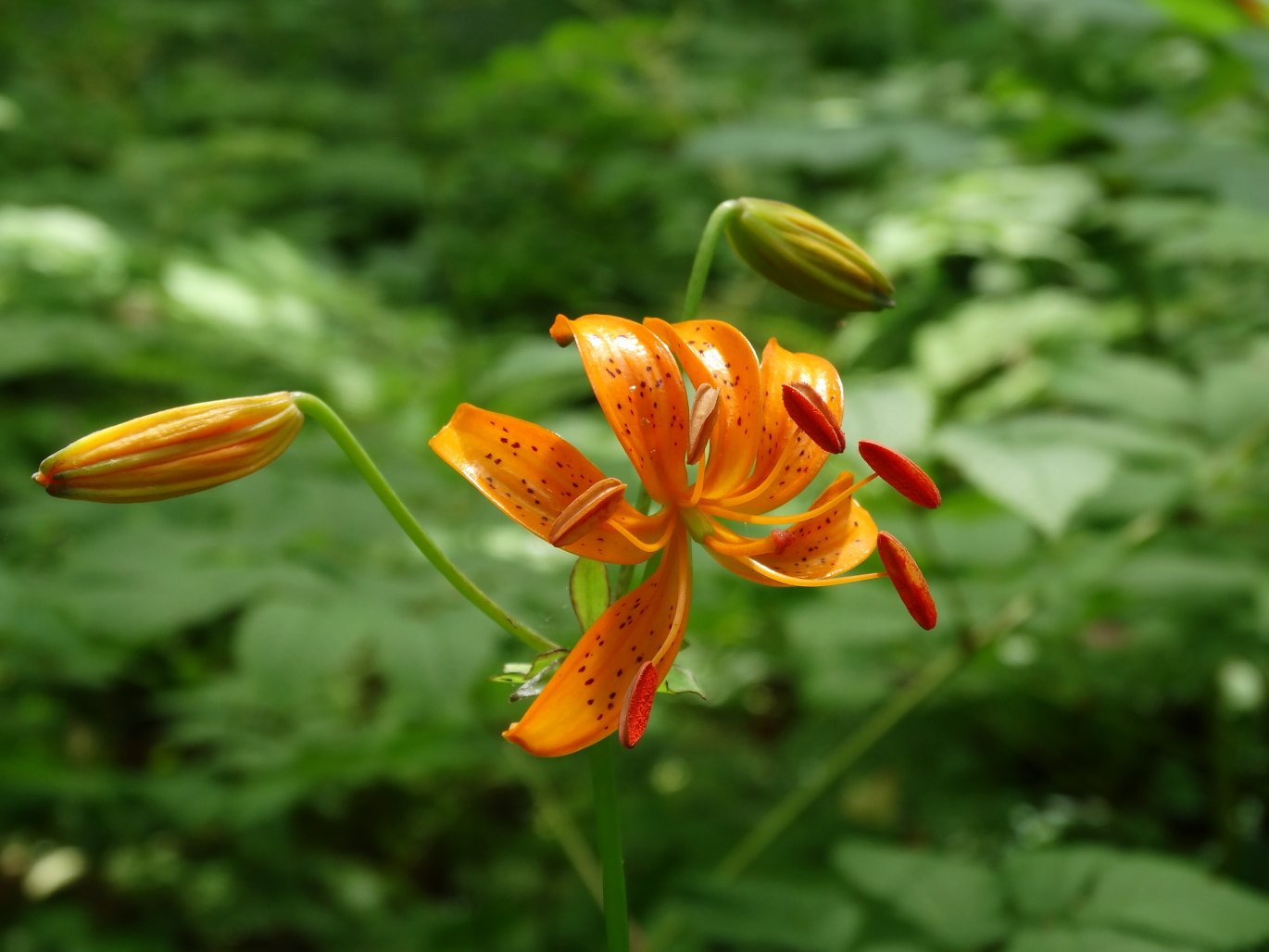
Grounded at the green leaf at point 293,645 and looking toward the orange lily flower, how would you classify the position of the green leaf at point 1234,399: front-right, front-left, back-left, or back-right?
front-left

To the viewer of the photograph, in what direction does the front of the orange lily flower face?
facing the viewer and to the right of the viewer

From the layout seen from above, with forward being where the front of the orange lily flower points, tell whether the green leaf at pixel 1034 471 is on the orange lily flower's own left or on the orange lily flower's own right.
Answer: on the orange lily flower's own left

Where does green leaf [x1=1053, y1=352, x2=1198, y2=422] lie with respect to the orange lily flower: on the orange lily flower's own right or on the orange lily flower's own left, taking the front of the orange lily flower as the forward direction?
on the orange lily flower's own left

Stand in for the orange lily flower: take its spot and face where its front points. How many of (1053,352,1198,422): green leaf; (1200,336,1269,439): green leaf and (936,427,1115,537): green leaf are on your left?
3

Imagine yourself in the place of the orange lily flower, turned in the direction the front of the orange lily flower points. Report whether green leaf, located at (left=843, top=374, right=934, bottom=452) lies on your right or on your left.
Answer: on your left

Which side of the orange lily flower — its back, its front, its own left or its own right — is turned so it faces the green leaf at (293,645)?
back
